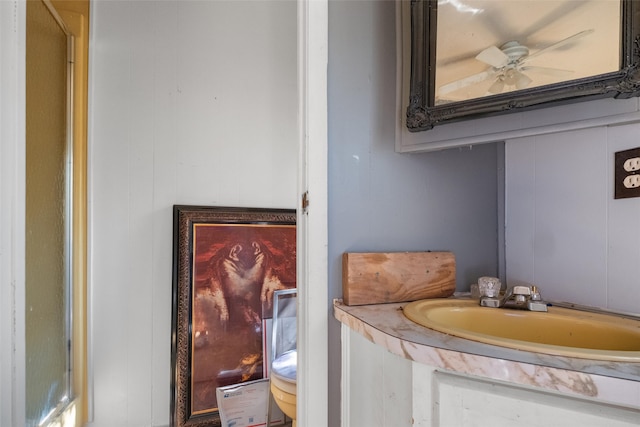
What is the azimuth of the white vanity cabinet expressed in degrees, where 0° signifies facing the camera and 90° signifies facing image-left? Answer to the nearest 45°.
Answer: approximately 45°

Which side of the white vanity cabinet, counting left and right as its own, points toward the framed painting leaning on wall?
right

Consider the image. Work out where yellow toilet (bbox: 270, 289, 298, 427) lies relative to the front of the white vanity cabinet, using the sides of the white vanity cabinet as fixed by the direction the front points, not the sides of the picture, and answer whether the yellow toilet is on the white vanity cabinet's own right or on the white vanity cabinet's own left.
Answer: on the white vanity cabinet's own right

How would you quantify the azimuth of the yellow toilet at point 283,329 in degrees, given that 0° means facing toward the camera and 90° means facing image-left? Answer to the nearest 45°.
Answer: approximately 0°

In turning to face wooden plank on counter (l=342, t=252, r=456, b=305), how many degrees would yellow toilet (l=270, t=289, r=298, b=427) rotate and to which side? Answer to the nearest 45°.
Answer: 0° — it already faces it
